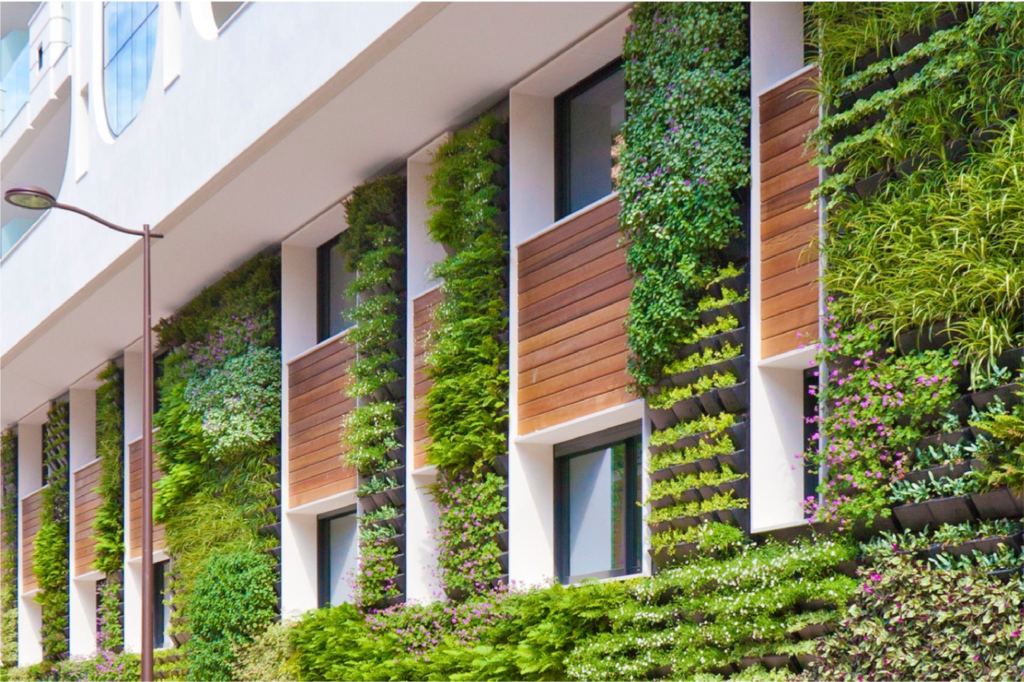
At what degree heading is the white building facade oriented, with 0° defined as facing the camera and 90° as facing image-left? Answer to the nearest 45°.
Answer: approximately 45°

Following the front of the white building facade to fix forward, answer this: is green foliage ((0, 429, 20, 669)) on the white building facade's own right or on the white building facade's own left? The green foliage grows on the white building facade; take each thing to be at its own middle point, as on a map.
on the white building facade's own right
